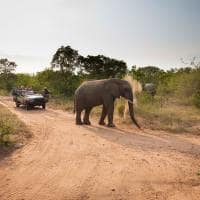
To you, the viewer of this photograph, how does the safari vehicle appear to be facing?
facing the viewer and to the right of the viewer

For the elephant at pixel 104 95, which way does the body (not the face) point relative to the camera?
to the viewer's right

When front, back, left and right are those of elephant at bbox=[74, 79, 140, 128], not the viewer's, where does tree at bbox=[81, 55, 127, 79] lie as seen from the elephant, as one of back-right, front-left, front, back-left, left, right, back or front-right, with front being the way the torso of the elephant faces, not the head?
left

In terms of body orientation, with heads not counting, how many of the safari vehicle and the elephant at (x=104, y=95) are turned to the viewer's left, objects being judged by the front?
0

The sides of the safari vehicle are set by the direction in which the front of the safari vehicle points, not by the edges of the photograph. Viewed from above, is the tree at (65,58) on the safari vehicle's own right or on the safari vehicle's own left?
on the safari vehicle's own left

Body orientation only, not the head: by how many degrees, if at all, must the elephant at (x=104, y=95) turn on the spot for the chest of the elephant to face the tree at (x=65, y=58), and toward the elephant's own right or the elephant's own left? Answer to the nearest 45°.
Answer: approximately 90° to the elephant's own left
